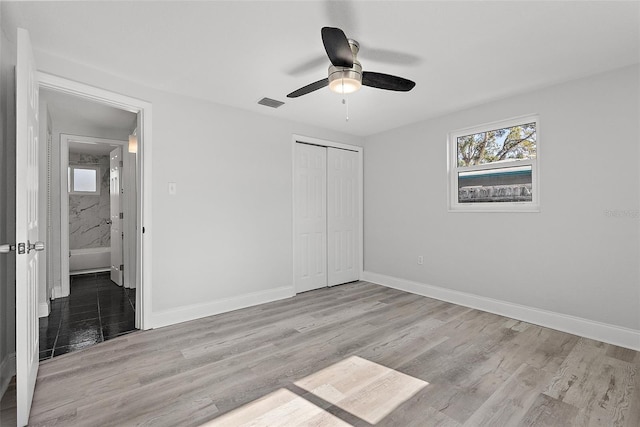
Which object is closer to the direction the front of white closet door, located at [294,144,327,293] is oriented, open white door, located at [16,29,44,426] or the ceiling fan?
the ceiling fan

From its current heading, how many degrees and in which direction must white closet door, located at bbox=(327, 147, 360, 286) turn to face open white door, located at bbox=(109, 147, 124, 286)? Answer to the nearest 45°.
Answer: approximately 135° to its right

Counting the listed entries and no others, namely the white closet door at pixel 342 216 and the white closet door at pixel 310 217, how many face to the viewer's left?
0

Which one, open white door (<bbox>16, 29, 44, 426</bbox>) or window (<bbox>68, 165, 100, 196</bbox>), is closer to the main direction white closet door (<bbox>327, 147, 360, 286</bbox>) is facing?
the open white door

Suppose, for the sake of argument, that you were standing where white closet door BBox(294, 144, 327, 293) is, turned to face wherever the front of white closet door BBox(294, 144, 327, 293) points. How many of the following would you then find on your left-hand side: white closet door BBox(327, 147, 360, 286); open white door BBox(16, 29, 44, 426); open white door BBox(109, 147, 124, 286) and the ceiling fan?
1

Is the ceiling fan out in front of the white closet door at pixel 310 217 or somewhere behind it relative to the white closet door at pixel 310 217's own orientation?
in front

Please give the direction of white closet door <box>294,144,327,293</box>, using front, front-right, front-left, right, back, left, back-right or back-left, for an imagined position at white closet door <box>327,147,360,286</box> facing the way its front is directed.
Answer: right

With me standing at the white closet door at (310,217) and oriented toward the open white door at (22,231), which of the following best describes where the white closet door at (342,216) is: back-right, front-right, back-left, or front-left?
back-left

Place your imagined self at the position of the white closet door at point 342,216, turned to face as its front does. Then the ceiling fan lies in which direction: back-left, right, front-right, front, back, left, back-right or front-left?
front-right

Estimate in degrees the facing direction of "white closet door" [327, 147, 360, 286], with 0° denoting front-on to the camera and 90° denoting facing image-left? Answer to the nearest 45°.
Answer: approximately 315°

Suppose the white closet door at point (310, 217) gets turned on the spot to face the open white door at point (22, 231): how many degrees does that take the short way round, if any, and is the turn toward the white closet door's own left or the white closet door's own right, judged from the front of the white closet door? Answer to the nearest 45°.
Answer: approximately 90° to the white closet door's own right
